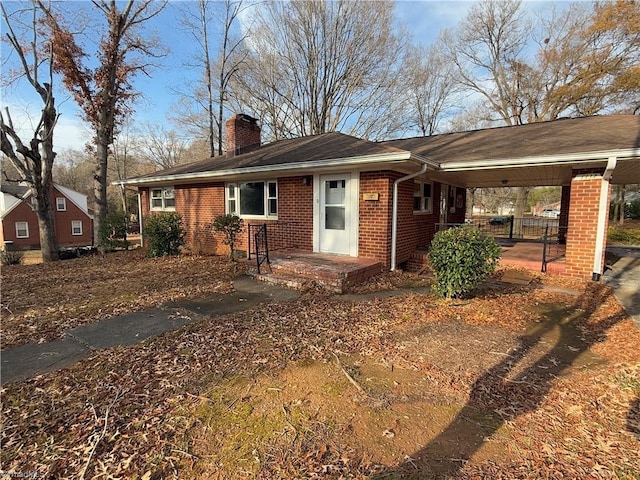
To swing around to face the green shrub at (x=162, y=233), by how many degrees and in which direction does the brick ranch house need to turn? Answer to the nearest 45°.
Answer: approximately 45° to its right

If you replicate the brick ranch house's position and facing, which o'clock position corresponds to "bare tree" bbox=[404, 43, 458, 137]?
The bare tree is roughly at 5 o'clock from the brick ranch house.

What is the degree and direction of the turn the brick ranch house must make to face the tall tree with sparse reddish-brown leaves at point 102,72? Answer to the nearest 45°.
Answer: approximately 45° to its right

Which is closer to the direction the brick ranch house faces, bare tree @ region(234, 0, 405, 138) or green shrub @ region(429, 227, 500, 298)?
the green shrub

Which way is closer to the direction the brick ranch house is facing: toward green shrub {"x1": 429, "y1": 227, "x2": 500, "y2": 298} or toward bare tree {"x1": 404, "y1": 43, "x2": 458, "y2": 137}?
the green shrub

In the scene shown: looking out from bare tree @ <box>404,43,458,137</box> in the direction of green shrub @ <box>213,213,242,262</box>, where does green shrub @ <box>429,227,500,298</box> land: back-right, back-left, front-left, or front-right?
front-left

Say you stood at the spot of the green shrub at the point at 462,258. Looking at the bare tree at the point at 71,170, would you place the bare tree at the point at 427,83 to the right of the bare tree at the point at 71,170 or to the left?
right

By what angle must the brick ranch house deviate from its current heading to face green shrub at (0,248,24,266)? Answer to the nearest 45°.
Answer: approximately 45° to its right

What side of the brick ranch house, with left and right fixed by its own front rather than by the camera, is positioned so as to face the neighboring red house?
right

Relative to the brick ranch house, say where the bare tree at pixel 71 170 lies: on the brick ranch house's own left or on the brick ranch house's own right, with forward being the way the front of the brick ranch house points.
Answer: on the brick ranch house's own right

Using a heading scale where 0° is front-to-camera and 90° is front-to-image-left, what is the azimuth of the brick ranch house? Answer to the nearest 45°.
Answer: approximately 45°
